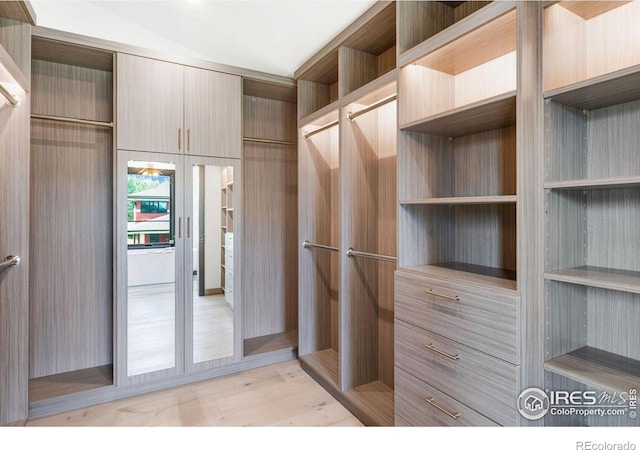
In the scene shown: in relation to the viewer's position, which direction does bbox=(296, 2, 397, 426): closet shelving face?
facing the viewer and to the left of the viewer

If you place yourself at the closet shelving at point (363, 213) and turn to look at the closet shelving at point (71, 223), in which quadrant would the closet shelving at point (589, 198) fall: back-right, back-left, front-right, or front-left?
back-left

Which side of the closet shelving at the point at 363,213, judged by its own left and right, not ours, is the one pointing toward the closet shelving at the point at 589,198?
left

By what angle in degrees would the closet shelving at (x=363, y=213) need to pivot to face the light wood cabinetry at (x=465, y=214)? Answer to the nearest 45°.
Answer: approximately 90° to its left

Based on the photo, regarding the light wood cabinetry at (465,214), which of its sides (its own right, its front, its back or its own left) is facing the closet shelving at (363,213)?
right

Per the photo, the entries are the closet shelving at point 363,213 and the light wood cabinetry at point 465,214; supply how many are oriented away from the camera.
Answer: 0

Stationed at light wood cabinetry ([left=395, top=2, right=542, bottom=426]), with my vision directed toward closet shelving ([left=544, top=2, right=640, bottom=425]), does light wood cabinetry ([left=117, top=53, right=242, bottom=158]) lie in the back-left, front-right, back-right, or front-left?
back-right

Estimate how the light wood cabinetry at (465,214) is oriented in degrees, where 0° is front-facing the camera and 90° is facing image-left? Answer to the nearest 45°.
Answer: approximately 45°
